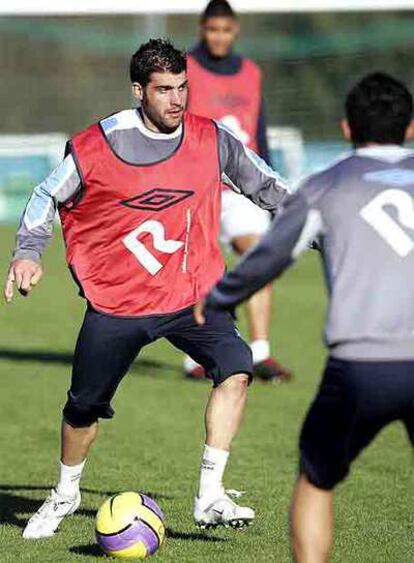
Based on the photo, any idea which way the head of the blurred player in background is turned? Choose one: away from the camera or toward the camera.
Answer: toward the camera

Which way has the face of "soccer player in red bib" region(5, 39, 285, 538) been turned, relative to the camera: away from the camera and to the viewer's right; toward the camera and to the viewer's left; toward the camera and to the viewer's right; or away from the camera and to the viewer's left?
toward the camera and to the viewer's right

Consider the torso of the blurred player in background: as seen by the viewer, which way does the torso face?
toward the camera

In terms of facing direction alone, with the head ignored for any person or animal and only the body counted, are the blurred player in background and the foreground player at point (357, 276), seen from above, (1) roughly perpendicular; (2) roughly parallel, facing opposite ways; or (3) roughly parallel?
roughly parallel, facing opposite ways

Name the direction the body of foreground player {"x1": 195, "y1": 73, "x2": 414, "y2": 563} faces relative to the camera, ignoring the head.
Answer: away from the camera

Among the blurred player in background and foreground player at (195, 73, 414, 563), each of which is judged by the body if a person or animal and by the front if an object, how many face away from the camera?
1

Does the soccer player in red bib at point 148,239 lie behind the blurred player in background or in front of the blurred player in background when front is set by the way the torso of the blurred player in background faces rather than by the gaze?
in front

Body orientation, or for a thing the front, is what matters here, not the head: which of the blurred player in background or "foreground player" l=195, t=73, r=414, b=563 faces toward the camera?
the blurred player in background

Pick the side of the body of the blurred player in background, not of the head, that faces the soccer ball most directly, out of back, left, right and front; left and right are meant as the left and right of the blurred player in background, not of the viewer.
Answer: front
